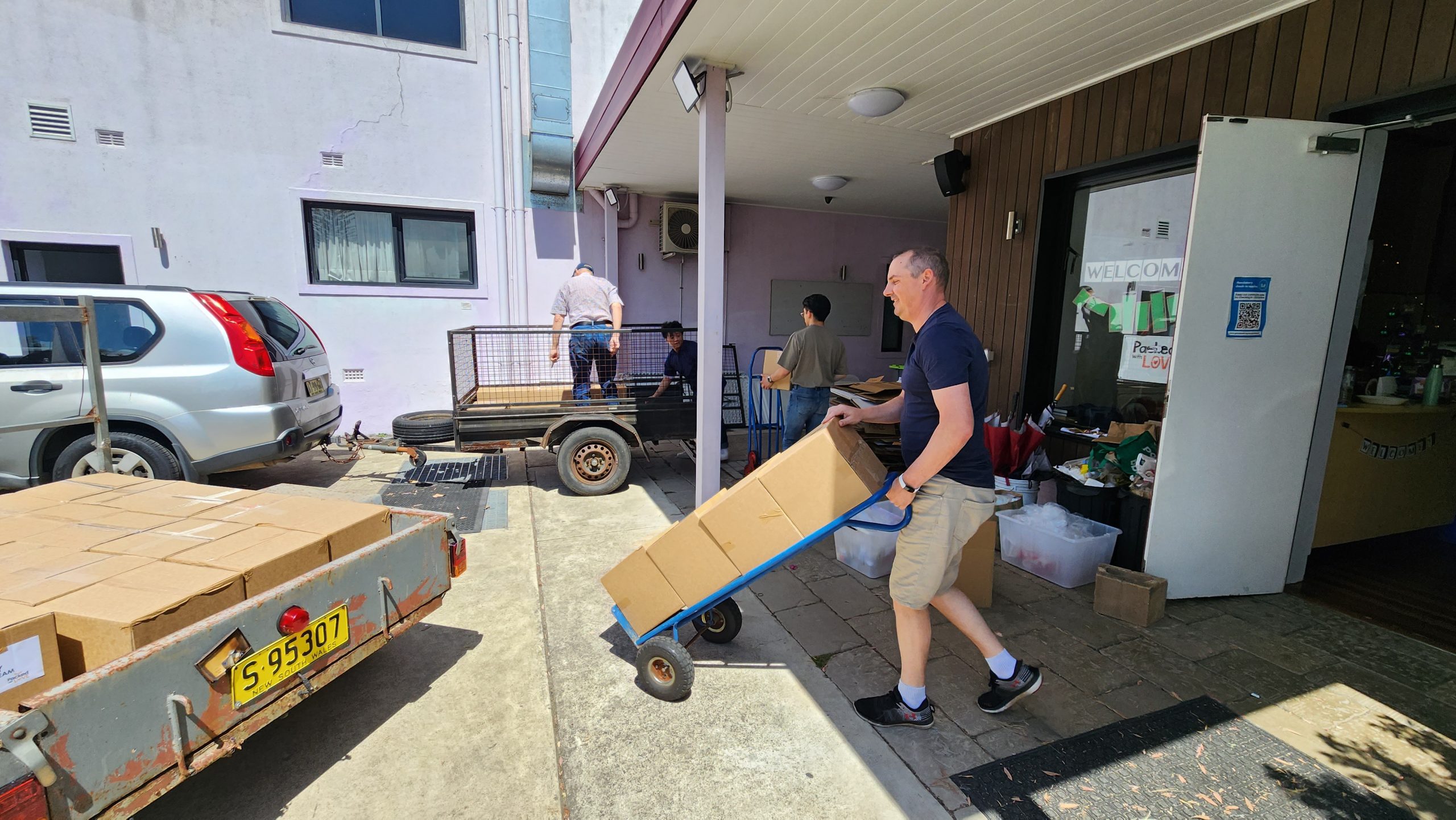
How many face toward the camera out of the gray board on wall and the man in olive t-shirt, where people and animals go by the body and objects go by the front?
1

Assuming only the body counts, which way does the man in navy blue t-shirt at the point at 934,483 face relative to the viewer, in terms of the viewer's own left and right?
facing to the left of the viewer

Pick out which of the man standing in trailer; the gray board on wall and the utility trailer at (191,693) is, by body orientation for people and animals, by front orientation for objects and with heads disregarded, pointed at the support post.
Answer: the gray board on wall

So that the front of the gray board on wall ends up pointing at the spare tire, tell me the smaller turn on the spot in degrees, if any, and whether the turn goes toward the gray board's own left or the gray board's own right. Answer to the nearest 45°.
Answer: approximately 45° to the gray board's own right

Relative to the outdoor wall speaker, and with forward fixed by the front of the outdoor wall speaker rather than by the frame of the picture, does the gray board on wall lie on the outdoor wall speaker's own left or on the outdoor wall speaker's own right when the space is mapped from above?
on the outdoor wall speaker's own right

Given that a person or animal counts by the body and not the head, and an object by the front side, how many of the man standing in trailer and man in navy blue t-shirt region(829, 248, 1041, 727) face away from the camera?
1

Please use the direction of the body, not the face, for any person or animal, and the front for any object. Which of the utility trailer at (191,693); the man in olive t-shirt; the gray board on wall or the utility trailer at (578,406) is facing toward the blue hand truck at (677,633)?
the gray board on wall

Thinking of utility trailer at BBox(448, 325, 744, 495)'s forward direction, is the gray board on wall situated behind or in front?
behind

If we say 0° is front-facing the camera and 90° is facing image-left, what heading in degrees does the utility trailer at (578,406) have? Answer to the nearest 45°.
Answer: approximately 90°

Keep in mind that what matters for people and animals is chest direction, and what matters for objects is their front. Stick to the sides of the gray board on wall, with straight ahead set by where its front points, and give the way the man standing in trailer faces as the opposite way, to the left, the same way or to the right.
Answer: the opposite way

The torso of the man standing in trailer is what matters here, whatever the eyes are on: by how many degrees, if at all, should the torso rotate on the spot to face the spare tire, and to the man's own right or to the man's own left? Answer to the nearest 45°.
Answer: approximately 90° to the man's own left

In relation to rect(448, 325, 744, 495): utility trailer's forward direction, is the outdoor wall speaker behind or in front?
behind

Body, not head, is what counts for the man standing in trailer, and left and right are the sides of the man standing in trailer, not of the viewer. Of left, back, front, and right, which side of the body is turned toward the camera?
back

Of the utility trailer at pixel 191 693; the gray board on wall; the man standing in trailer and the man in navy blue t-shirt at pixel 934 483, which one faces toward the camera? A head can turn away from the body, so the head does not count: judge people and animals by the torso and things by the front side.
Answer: the gray board on wall

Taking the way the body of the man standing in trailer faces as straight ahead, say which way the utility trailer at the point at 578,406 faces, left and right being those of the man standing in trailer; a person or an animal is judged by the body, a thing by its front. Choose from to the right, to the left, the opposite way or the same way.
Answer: to the left
